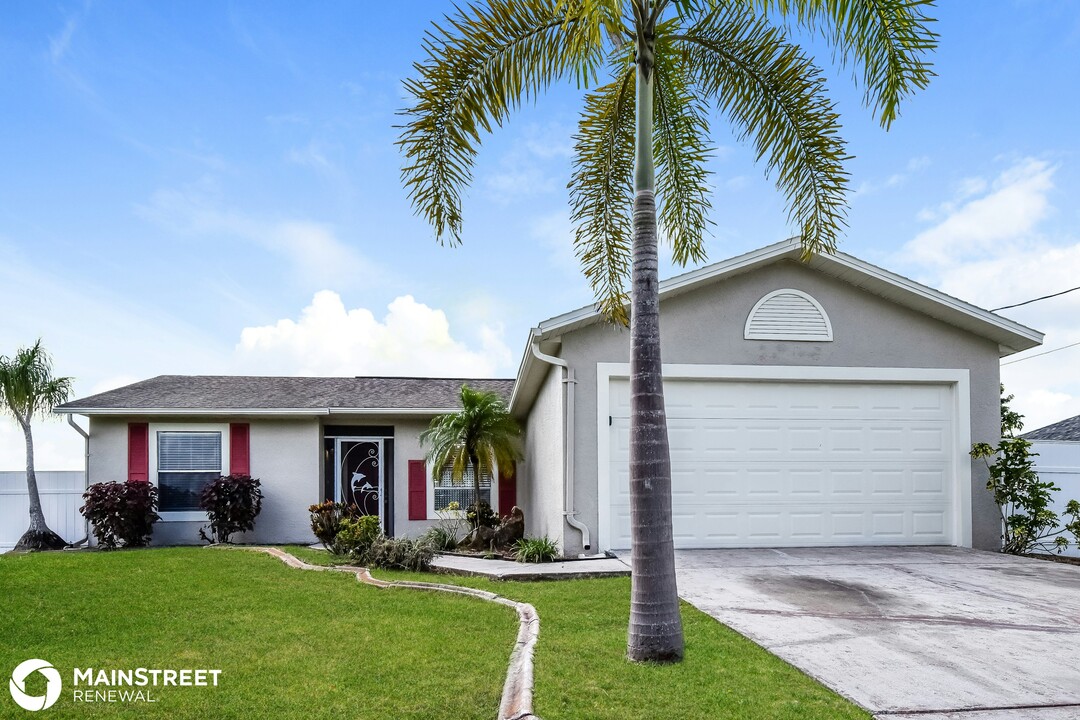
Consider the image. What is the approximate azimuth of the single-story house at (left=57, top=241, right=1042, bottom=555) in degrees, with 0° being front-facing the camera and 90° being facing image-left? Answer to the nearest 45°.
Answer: approximately 0°

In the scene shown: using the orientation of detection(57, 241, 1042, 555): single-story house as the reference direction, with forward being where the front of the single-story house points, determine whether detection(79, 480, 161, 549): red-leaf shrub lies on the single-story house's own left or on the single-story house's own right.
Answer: on the single-story house's own right

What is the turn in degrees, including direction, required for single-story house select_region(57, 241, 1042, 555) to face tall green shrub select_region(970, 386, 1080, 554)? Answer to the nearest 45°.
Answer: approximately 90° to its left

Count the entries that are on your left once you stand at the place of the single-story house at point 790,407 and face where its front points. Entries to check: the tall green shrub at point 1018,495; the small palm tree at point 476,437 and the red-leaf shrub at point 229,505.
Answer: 1

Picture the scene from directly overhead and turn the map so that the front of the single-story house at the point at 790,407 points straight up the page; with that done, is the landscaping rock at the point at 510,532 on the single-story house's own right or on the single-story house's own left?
on the single-story house's own right

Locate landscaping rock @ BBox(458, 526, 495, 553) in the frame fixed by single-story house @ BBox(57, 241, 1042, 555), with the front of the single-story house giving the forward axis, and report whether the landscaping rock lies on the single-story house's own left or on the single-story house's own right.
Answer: on the single-story house's own right
